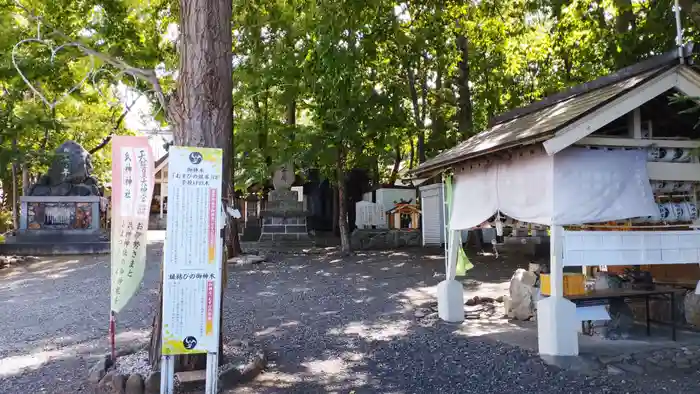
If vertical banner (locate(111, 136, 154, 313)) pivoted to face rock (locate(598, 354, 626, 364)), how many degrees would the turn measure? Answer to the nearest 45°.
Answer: approximately 90° to its left

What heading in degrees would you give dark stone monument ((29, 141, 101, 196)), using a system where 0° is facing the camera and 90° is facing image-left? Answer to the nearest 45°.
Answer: approximately 0°

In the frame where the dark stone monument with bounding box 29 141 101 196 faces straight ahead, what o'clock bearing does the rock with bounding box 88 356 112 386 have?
The rock is roughly at 12 o'clock from the dark stone monument.

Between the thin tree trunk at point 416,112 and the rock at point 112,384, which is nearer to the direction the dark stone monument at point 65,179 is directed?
the rock

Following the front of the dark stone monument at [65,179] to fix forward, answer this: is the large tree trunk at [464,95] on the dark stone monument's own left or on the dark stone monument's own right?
on the dark stone monument's own left

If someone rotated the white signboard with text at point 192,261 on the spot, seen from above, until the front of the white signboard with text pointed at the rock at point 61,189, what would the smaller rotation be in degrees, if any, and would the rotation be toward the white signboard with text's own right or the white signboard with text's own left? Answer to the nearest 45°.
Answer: approximately 180°
